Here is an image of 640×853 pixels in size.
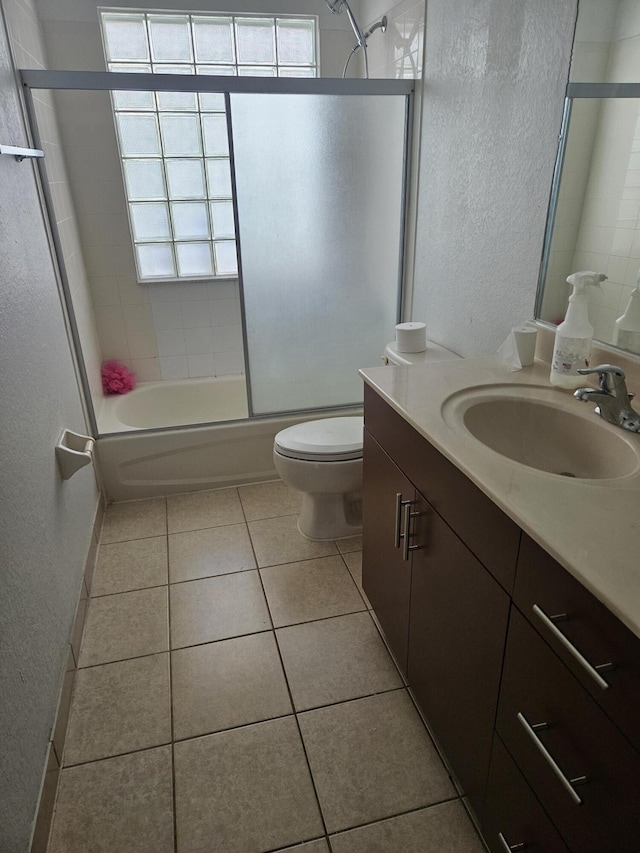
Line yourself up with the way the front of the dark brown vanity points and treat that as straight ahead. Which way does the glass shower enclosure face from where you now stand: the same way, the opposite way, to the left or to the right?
to the left

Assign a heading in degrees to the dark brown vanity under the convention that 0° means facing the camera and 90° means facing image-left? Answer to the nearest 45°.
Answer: approximately 45°

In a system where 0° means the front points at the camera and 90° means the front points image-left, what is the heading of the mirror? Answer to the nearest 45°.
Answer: approximately 45°

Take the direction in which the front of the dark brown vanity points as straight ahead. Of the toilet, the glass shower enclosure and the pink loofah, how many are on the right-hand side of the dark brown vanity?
3

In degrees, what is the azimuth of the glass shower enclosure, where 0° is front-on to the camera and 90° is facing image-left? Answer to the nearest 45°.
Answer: approximately 0°
